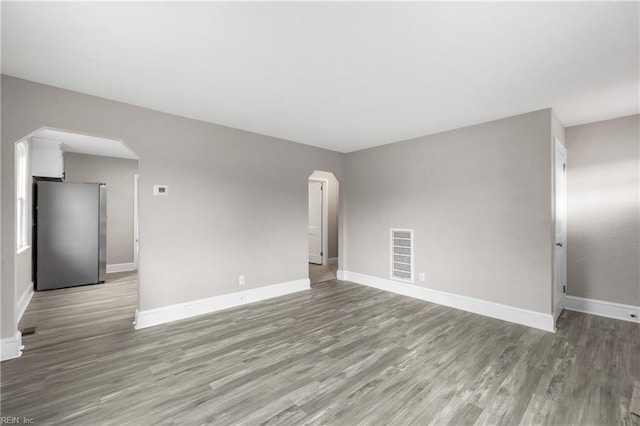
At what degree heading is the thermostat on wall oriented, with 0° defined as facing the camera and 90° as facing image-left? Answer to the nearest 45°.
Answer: approximately 0°

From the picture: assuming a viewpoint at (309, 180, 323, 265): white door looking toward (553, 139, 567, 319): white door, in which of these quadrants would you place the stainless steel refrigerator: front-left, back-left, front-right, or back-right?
back-right

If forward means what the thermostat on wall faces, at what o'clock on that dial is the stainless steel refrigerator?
The stainless steel refrigerator is roughly at 5 o'clock from the thermostat on wall.

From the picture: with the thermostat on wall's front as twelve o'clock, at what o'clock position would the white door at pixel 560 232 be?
The white door is roughly at 10 o'clock from the thermostat on wall.
